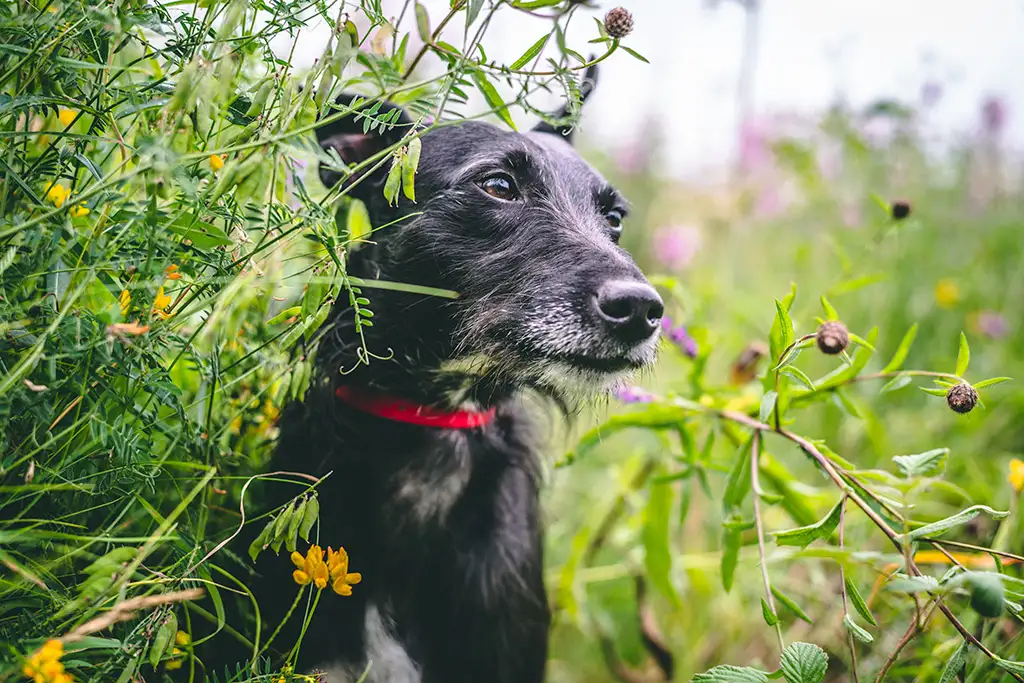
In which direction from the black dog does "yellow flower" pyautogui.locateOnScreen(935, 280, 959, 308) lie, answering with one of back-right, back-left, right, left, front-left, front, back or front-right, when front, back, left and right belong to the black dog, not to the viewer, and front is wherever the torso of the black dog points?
left

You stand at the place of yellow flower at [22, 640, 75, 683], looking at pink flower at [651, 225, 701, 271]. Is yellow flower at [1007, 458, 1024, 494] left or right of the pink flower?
right

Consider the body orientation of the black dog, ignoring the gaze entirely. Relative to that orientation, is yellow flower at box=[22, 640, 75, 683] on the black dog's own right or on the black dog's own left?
on the black dog's own right

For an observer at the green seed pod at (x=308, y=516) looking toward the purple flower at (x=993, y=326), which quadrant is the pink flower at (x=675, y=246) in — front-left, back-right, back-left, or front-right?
front-left

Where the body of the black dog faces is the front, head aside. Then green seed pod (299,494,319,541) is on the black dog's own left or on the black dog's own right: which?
on the black dog's own right

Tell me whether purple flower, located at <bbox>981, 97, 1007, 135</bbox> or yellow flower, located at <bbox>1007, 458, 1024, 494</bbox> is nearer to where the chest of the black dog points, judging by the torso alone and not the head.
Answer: the yellow flower

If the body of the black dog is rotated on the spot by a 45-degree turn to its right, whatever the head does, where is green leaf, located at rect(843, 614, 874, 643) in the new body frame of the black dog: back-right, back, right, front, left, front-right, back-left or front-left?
front-left
